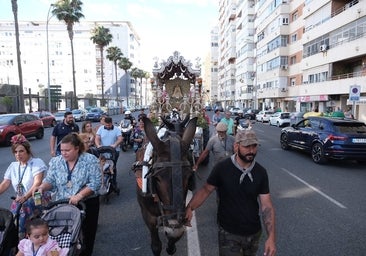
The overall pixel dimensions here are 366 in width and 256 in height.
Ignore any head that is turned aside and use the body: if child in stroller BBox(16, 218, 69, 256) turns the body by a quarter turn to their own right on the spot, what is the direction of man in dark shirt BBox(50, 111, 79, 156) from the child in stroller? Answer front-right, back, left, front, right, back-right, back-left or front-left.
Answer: right

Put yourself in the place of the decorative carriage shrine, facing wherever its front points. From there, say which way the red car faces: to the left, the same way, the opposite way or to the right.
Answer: the same way

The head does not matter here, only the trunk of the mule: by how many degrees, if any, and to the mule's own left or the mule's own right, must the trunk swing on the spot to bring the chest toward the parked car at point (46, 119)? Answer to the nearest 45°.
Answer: approximately 135° to the mule's own right

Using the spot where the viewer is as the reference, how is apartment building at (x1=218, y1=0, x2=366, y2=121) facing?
facing the viewer and to the left of the viewer

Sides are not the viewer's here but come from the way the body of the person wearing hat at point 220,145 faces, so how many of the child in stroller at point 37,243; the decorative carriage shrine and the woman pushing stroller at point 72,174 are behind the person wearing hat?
1

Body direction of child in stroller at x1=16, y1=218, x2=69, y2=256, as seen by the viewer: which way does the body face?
toward the camera

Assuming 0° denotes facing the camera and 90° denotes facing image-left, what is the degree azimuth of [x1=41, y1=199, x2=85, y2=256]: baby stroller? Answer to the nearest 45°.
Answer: approximately 45°

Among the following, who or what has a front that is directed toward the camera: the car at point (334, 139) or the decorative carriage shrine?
the decorative carriage shrine

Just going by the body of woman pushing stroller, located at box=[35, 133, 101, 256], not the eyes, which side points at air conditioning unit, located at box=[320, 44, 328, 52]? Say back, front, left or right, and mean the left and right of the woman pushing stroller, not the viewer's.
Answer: back

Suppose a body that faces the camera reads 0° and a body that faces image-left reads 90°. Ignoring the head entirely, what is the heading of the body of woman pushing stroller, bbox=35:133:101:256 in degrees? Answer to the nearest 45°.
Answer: approximately 45°

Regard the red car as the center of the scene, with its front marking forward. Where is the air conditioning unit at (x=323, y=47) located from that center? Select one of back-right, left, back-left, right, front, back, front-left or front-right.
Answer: back-left

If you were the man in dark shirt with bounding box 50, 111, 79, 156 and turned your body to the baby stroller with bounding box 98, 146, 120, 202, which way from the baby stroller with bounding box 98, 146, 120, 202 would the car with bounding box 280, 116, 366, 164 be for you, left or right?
left

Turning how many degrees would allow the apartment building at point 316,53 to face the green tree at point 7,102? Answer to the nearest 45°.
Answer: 0° — it already faces it

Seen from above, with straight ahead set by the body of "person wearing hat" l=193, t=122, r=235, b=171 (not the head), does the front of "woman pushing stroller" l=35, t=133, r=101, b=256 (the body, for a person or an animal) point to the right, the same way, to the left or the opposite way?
the same way

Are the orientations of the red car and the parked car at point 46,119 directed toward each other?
no

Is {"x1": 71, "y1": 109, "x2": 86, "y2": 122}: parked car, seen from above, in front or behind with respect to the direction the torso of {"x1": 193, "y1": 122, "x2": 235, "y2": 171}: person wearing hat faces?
behind

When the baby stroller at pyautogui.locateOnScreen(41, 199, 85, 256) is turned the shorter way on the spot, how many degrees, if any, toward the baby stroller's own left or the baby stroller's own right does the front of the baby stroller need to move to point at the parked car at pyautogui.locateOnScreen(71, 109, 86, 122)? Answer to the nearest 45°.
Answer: approximately 135° to the baby stroller's own right

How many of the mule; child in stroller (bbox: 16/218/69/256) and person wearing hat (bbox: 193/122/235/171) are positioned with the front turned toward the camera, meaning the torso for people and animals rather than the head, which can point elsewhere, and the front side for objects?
3

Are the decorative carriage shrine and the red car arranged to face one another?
no

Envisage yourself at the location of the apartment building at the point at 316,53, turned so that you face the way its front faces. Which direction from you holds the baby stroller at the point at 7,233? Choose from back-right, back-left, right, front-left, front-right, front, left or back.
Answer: front-left

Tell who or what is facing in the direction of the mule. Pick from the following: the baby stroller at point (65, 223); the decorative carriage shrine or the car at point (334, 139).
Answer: the decorative carriage shrine

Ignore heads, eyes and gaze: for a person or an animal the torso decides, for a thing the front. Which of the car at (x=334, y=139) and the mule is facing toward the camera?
the mule

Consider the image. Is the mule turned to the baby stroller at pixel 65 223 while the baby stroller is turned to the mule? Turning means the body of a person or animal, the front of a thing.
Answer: no

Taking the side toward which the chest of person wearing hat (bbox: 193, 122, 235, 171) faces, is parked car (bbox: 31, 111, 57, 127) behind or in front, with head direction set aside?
behind
